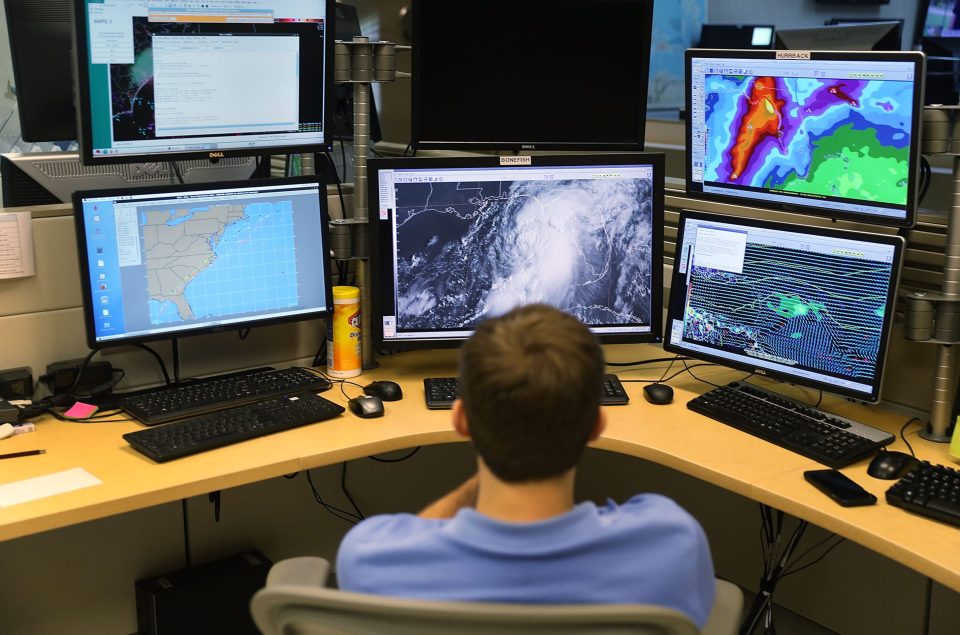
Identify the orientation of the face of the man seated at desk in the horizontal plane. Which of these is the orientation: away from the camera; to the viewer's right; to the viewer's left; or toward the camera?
away from the camera

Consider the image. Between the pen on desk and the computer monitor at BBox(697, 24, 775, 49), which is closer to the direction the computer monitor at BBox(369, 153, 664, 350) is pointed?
the pen on desk

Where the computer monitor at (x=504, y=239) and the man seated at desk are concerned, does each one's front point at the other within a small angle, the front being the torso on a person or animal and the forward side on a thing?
yes

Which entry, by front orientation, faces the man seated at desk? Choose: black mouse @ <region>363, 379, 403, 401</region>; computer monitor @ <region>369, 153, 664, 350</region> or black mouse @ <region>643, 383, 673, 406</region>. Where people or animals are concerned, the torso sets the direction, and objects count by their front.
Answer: the computer monitor

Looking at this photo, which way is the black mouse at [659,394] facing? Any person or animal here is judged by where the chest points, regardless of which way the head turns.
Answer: away from the camera

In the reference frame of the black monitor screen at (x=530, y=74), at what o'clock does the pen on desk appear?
The pen on desk is roughly at 2 o'clock from the black monitor screen.

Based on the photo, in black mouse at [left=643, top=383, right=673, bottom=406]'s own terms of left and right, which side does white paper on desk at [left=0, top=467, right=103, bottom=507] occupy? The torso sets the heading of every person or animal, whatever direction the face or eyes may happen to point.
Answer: on its left

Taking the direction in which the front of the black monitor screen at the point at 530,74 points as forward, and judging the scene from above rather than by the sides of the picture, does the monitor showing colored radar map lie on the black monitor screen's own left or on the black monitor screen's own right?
on the black monitor screen's own left

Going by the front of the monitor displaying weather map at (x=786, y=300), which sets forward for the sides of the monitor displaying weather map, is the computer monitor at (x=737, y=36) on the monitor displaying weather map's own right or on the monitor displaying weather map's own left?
on the monitor displaying weather map's own right

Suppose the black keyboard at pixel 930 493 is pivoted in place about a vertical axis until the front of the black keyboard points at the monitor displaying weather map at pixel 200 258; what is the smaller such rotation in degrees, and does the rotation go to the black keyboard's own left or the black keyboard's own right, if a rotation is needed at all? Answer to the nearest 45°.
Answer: approximately 45° to the black keyboard's own right

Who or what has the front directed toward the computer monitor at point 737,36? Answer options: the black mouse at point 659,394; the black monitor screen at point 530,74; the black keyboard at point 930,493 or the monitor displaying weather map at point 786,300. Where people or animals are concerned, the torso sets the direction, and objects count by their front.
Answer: the black mouse
